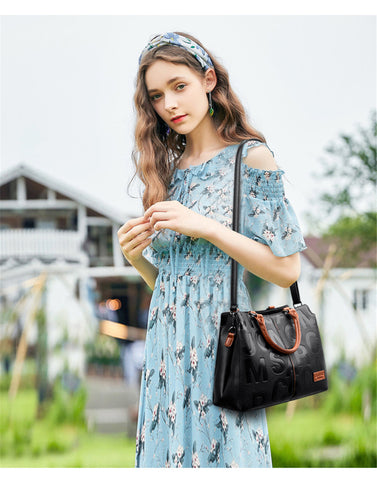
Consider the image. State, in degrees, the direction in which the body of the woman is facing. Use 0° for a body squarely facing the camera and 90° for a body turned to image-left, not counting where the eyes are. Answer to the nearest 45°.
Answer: approximately 45°

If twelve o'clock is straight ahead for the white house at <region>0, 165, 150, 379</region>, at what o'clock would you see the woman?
The woman is roughly at 12 o'clock from the white house.

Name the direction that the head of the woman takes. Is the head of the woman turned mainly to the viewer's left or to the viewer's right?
to the viewer's left

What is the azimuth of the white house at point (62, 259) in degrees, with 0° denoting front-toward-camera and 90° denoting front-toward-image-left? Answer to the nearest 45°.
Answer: approximately 0°

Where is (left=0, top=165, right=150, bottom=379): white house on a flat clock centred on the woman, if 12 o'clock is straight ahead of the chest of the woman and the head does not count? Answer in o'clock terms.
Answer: The white house is roughly at 4 o'clock from the woman.

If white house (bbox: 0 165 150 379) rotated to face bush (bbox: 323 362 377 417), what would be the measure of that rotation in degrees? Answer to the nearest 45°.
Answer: approximately 45° to its left

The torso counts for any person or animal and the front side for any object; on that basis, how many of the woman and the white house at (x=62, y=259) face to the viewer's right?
0
